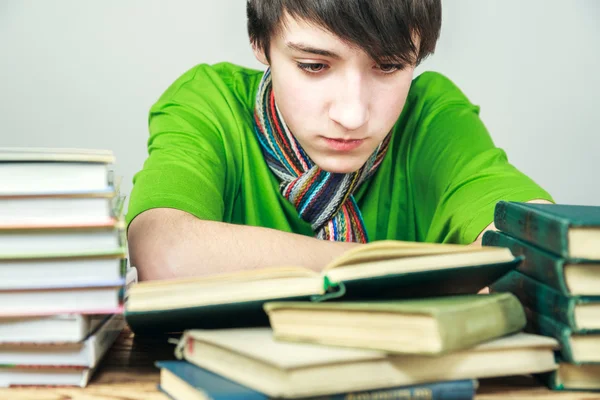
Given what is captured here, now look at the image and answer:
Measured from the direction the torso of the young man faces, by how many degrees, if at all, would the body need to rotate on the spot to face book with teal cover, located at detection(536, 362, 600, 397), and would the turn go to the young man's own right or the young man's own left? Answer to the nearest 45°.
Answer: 0° — they already face it

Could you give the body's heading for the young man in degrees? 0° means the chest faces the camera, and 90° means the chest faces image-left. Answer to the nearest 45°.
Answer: approximately 0°

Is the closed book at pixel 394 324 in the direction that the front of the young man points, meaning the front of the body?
yes

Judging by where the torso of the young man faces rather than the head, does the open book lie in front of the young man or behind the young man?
in front

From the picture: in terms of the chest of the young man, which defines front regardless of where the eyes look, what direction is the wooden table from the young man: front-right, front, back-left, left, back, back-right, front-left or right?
front

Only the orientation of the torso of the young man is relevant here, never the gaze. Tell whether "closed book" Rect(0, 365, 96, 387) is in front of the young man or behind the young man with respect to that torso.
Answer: in front
